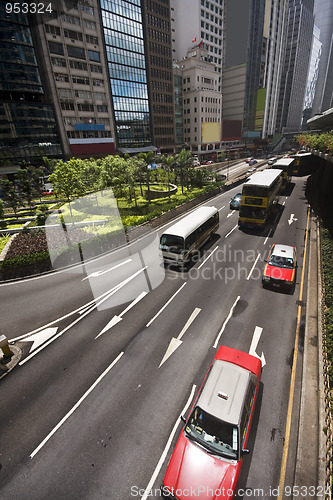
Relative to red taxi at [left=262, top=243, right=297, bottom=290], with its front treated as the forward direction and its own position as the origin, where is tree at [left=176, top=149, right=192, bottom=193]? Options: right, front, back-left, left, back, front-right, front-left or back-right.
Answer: back-right

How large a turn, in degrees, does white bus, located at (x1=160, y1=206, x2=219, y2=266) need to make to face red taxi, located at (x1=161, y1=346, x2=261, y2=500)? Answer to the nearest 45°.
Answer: approximately 45° to its left

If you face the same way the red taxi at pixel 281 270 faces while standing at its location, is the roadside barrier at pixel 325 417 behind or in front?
in front

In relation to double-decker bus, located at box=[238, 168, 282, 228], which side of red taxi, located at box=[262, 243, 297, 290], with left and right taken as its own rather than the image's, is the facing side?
back

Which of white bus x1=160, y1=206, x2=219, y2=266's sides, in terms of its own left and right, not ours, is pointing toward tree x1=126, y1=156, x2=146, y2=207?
right

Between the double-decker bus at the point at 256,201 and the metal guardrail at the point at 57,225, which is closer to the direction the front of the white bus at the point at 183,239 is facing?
the metal guardrail

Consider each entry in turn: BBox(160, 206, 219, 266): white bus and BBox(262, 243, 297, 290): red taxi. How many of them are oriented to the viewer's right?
0

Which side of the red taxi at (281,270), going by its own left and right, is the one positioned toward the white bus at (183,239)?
right

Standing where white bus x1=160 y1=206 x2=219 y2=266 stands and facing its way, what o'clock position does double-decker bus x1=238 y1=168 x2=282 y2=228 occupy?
The double-decker bus is roughly at 6 o'clock from the white bus.

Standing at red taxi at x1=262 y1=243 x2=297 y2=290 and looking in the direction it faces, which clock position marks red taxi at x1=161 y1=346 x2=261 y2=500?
red taxi at x1=161 y1=346 x2=261 y2=500 is roughly at 12 o'clock from red taxi at x1=262 y1=243 x2=297 y2=290.

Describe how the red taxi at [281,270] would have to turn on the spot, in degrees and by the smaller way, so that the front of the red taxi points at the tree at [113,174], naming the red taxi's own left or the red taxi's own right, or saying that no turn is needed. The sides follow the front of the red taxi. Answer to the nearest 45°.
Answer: approximately 135° to the red taxi's own right

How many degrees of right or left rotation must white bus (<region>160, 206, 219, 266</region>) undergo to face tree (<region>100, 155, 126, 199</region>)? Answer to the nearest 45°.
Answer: approximately 90° to its right

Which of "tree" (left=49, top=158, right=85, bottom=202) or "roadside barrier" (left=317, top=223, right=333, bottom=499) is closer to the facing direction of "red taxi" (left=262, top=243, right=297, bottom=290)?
the roadside barrier
